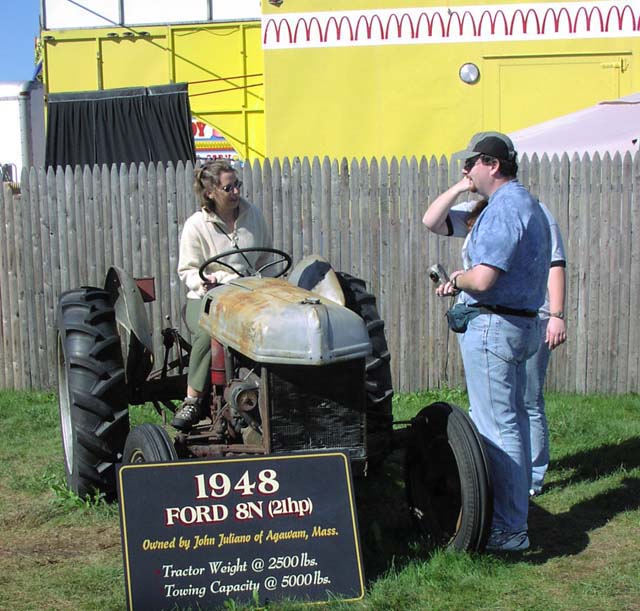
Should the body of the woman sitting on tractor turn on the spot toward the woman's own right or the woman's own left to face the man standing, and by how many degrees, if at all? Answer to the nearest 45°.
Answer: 0° — they already face them

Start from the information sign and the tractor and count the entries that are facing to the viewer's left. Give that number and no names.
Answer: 0

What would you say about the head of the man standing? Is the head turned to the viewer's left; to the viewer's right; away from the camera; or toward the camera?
to the viewer's left

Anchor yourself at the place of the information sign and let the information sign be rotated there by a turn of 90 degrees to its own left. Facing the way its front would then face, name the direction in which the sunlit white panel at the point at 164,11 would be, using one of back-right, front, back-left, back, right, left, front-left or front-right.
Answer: left

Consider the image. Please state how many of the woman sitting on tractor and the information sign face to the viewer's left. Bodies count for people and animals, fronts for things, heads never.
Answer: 0

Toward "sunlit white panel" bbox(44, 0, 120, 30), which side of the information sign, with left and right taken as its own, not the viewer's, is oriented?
back

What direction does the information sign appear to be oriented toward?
toward the camera

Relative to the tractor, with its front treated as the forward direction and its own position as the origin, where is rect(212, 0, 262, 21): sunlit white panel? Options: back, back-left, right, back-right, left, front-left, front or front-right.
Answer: back-left

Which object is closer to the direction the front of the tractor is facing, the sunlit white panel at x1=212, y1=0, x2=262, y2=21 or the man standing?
the man standing

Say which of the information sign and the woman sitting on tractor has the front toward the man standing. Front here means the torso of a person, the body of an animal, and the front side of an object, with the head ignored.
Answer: the woman sitting on tractor

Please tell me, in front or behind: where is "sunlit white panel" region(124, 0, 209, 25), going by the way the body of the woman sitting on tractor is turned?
behind

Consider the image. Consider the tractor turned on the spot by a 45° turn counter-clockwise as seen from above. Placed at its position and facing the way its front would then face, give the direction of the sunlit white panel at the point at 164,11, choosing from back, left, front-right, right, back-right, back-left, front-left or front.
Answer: left

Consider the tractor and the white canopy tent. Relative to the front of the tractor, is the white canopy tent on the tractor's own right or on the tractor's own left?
on the tractor's own left

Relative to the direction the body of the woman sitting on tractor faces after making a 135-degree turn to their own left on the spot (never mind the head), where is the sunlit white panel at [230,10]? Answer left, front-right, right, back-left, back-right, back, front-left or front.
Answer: front

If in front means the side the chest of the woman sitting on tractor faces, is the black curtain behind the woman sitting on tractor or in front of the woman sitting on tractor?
behind

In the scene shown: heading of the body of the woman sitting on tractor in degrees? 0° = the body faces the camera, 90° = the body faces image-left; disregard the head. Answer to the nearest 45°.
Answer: approximately 315°
